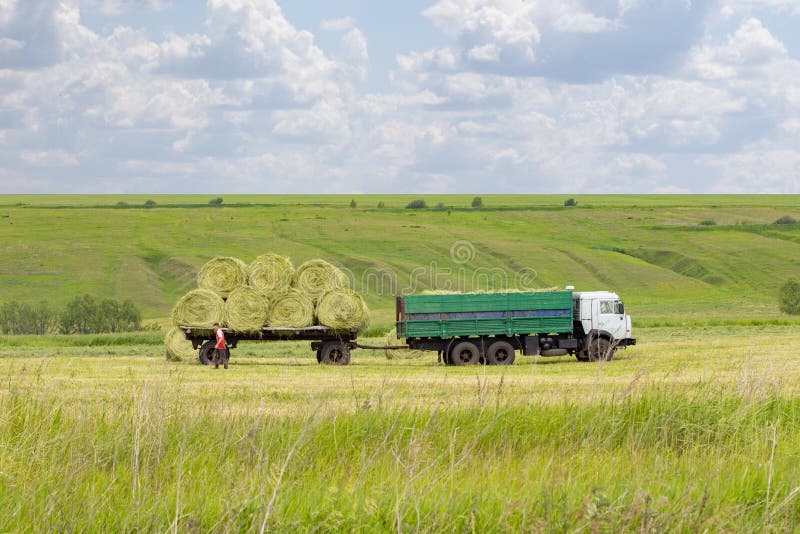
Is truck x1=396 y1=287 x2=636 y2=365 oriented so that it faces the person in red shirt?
no

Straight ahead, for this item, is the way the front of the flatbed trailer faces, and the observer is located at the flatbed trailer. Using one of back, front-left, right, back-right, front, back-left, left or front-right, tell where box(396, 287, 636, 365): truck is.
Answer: front

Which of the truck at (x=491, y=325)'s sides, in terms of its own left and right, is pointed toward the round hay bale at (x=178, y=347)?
back

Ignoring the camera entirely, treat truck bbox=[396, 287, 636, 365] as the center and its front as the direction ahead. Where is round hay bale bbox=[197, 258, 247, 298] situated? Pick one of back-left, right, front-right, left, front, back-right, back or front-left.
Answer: back

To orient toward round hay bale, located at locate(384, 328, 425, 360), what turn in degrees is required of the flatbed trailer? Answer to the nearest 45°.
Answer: approximately 45° to its left

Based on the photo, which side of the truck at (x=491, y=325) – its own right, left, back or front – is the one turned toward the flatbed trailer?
back

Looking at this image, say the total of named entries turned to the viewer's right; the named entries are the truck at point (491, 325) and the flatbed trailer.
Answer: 2

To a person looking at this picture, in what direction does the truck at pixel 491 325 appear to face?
facing to the right of the viewer

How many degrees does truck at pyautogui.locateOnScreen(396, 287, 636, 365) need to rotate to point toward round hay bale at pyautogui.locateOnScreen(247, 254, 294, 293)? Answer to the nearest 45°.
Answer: approximately 180°

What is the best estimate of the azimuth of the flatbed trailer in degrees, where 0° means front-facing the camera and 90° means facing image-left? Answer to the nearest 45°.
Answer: approximately 270°

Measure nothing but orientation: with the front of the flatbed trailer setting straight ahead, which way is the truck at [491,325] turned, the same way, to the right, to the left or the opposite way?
the same way

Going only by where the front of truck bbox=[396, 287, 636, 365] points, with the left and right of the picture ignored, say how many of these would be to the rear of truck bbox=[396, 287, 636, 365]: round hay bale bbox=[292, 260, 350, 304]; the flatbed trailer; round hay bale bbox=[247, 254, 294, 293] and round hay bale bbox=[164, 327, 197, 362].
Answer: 4

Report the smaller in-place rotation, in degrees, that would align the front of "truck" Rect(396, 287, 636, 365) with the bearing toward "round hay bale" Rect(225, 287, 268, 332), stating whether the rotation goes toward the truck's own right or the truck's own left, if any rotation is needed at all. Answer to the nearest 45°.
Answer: approximately 180°

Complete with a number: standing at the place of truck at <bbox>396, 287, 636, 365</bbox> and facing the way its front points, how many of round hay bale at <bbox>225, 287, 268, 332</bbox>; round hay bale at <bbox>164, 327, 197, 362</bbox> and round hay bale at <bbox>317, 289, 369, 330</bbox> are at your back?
3

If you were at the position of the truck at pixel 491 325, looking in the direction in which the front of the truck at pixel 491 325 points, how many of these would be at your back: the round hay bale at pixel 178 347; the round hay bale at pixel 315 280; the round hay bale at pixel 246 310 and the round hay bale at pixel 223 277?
4
